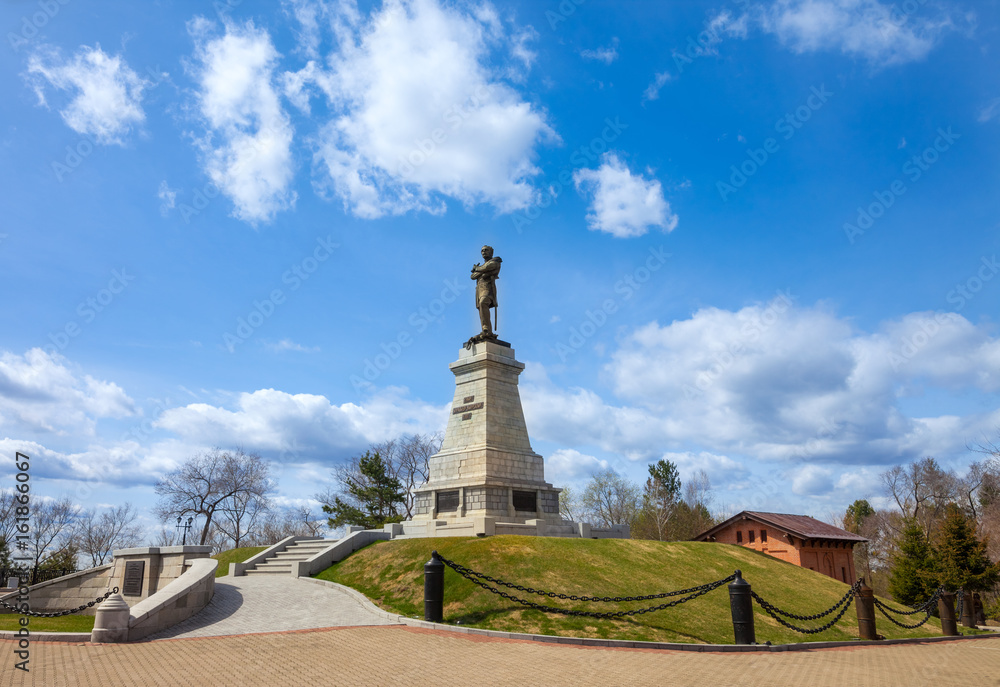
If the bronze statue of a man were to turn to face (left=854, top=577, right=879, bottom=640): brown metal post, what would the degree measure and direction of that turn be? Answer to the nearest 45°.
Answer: approximately 90° to its left

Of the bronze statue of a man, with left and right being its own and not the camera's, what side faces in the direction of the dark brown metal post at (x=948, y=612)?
left

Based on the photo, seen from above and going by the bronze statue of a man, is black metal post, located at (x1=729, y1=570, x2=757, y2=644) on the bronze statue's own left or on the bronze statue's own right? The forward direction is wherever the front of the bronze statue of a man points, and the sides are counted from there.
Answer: on the bronze statue's own left

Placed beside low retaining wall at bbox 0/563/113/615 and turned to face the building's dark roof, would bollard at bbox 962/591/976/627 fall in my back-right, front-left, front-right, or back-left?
front-right

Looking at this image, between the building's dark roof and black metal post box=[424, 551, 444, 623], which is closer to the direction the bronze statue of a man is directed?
the black metal post

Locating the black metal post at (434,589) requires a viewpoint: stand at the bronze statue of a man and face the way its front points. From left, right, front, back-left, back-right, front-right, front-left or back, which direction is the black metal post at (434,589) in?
front-left

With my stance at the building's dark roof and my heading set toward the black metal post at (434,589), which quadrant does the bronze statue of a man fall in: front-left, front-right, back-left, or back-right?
front-right

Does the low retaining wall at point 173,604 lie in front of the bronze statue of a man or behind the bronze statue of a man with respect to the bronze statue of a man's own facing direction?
in front

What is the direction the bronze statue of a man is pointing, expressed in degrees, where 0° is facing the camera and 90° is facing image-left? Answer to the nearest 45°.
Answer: approximately 45°
